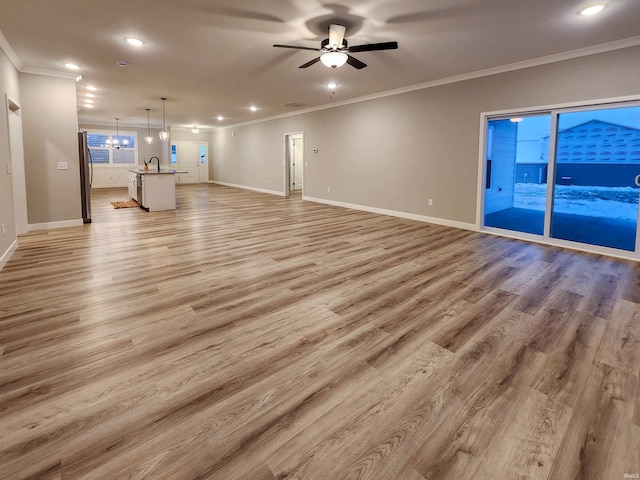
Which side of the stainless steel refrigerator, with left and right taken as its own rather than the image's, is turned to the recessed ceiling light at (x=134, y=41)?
right

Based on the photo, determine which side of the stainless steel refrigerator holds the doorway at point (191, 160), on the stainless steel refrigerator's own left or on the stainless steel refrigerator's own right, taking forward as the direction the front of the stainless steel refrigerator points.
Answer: on the stainless steel refrigerator's own left

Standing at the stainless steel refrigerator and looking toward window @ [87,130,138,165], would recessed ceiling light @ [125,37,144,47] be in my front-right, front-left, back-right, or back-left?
back-right

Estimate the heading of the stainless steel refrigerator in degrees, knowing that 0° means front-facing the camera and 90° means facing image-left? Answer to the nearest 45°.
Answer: approximately 270°

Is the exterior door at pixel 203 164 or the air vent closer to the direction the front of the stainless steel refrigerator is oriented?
the air vent

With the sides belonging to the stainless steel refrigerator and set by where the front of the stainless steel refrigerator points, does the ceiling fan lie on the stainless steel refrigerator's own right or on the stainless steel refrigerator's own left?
on the stainless steel refrigerator's own right

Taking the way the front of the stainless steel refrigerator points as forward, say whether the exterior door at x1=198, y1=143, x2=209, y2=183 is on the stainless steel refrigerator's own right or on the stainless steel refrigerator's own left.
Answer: on the stainless steel refrigerator's own left

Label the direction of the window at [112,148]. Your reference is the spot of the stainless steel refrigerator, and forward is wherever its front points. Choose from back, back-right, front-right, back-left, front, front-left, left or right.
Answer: left

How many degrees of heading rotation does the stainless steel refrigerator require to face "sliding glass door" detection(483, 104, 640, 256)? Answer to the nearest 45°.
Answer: approximately 45° to its right

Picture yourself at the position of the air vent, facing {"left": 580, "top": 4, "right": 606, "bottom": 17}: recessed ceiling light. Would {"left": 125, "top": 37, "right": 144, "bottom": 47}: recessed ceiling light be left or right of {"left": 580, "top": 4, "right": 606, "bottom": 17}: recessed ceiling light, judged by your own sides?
right

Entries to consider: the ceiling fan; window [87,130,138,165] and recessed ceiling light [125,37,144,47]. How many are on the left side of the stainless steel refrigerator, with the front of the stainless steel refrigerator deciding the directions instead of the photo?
1

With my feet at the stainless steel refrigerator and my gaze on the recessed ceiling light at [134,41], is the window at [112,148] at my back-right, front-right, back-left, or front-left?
back-left
